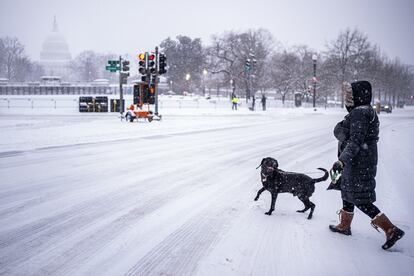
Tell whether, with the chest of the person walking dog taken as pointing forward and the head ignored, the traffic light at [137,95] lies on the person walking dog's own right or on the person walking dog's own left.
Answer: on the person walking dog's own right

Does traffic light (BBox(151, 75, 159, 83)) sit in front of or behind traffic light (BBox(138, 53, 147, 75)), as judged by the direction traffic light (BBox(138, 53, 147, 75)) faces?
behind

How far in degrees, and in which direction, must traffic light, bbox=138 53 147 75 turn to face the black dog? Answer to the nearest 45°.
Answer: approximately 45° to its left

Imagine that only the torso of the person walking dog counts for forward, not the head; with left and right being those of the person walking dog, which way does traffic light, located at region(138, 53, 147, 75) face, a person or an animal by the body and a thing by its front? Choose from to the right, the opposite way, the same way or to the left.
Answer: to the left

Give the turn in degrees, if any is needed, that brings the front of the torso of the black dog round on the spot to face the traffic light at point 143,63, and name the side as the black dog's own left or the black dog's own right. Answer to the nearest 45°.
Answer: approximately 45° to the black dog's own right

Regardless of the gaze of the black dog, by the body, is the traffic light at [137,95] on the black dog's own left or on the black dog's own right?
on the black dog's own right

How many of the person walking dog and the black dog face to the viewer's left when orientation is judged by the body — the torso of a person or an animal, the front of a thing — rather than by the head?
2

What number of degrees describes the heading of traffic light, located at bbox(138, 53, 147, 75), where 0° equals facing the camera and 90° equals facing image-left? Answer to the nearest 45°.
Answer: approximately 45°

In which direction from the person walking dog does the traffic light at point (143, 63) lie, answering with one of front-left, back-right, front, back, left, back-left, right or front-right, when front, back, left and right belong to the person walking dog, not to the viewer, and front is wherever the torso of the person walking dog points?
front-right

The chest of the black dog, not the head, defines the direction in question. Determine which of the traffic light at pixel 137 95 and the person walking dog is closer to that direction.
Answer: the traffic light

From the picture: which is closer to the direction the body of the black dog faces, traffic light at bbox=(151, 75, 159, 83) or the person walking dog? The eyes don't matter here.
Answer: the traffic light

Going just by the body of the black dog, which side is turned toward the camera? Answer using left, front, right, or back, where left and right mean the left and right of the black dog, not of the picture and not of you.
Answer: left

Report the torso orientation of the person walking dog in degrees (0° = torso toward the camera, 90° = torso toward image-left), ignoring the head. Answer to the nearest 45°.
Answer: approximately 90°
